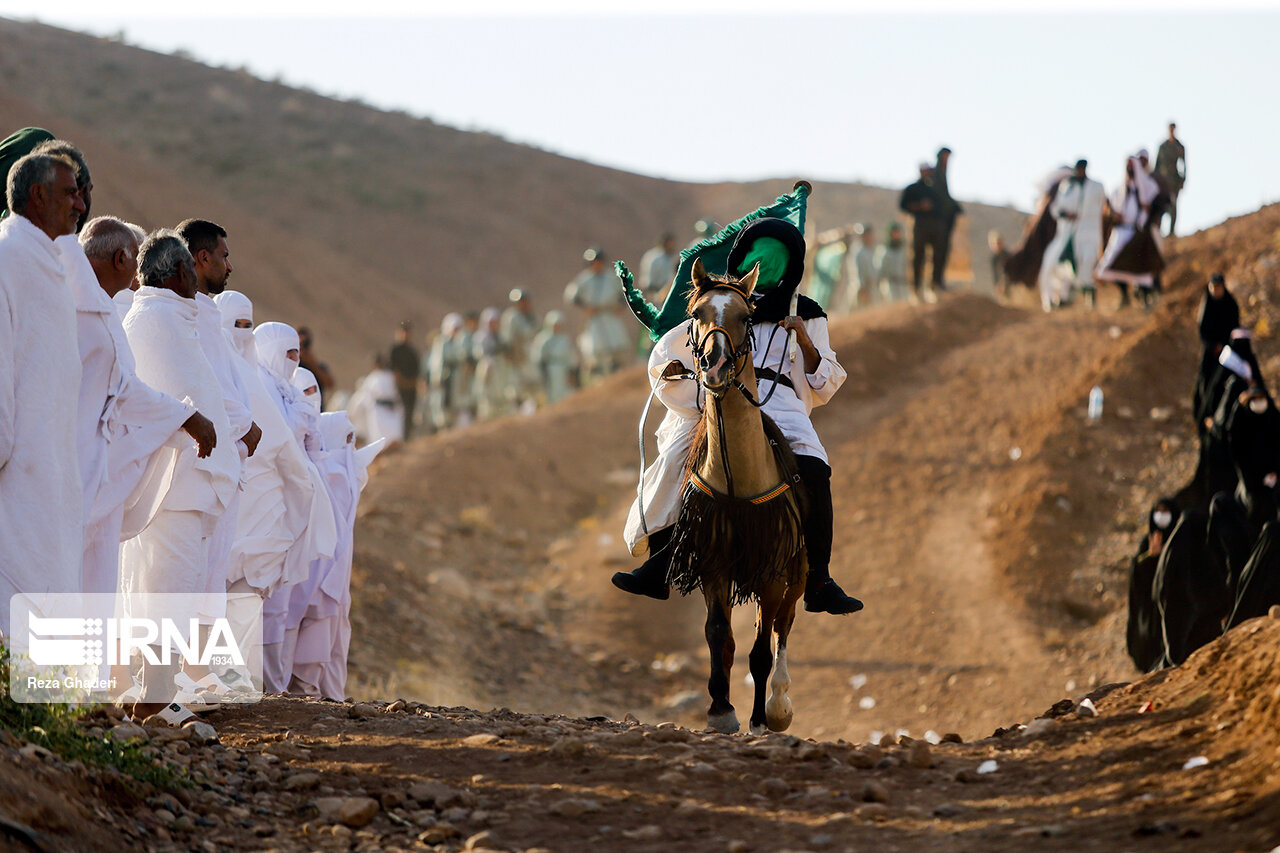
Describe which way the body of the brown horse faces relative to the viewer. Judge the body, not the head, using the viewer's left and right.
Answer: facing the viewer

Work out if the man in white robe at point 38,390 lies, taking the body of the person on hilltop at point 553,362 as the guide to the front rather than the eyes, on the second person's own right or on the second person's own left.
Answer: on the second person's own right

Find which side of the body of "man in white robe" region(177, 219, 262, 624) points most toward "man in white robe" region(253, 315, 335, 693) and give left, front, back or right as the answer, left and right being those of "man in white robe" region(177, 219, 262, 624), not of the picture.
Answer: left

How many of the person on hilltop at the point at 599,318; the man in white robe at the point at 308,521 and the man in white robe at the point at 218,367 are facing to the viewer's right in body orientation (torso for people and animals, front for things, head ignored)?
2

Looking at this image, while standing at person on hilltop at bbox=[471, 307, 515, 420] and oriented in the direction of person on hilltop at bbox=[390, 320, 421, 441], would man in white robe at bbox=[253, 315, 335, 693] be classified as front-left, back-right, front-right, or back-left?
front-left

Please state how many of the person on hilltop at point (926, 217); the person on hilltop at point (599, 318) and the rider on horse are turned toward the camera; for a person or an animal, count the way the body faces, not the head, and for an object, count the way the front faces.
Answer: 3

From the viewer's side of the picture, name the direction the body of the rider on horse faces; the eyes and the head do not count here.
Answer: toward the camera

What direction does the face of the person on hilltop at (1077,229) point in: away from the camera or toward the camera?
toward the camera

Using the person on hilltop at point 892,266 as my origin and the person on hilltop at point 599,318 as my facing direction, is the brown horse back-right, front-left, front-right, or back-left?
front-left

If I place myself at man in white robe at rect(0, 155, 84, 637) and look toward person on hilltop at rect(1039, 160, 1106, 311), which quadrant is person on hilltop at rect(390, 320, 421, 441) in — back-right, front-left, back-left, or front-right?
front-left

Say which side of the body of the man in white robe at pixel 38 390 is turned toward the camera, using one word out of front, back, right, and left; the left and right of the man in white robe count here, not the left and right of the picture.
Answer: right

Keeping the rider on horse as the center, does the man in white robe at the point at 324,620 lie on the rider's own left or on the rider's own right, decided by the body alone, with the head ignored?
on the rider's own right

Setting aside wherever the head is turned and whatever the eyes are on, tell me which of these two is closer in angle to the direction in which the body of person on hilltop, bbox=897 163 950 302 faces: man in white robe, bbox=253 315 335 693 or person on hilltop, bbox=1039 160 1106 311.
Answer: the man in white robe

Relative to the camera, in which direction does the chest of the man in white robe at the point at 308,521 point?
to the viewer's right

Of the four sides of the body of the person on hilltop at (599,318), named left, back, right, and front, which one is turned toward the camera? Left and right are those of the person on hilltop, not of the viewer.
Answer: front

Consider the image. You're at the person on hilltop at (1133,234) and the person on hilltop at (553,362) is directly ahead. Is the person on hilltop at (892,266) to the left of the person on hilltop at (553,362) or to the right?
right

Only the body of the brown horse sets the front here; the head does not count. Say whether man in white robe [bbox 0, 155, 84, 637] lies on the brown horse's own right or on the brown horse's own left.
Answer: on the brown horse's own right
